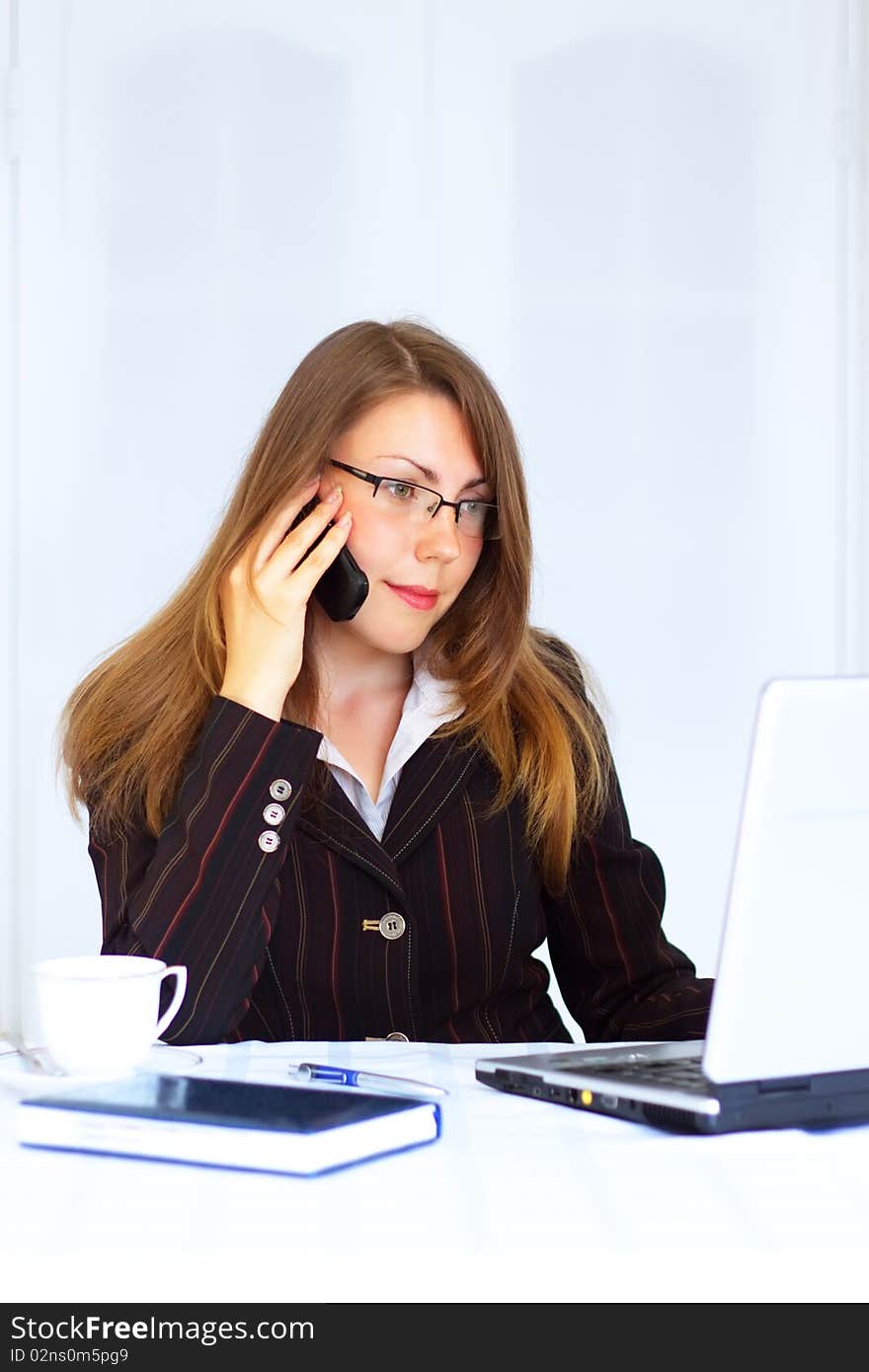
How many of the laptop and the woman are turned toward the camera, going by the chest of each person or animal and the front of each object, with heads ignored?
1

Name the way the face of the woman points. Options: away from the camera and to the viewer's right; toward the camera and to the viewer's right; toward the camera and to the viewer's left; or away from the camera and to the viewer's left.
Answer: toward the camera and to the viewer's right

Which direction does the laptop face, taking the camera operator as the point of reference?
facing away from the viewer and to the left of the viewer

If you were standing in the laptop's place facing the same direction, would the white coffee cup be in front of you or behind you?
in front

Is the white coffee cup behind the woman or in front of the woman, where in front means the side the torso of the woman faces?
in front

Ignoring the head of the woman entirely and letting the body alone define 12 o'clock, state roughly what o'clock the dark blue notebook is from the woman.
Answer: The dark blue notebook is roughly at 12 o'clock from the woman.

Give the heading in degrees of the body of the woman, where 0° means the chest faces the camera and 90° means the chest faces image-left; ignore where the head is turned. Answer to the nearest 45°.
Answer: approximately 0°
